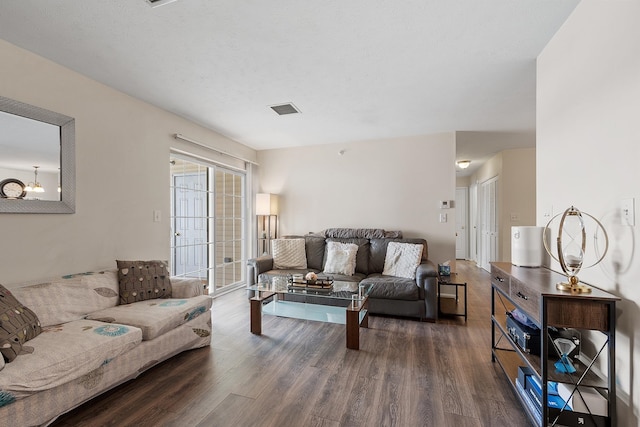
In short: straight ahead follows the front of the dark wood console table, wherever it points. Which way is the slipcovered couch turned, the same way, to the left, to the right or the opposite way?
the opposite way

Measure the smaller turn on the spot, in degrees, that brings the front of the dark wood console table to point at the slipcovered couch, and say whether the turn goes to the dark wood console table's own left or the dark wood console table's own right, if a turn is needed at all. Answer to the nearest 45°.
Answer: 0° — it already faces it

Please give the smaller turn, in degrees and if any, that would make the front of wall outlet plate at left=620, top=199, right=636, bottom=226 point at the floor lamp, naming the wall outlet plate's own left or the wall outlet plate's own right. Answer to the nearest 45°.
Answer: approximately 45° to the wall outlet plate's own right

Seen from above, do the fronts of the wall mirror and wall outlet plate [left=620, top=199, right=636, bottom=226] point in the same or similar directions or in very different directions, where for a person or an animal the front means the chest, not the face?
very different directions

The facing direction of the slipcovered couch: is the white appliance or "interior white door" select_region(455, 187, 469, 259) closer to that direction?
the white appliance

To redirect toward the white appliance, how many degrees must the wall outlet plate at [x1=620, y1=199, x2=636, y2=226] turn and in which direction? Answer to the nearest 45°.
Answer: approximately 90° to its right

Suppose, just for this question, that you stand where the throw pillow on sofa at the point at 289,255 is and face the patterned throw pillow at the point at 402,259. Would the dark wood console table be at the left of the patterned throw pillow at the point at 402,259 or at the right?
right

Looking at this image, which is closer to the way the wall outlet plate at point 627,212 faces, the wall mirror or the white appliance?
the wall mirror

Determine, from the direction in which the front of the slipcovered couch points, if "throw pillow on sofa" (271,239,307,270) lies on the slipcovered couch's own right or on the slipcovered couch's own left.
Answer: on the slipcovered couch's own left

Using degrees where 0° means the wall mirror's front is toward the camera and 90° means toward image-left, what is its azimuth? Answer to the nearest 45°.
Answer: approximately 315°

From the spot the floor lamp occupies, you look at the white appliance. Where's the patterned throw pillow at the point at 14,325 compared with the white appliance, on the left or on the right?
right

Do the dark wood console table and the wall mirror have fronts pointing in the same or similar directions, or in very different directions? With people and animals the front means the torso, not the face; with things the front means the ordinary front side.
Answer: very different directions

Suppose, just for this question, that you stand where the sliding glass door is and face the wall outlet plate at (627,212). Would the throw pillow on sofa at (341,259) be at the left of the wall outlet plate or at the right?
left
